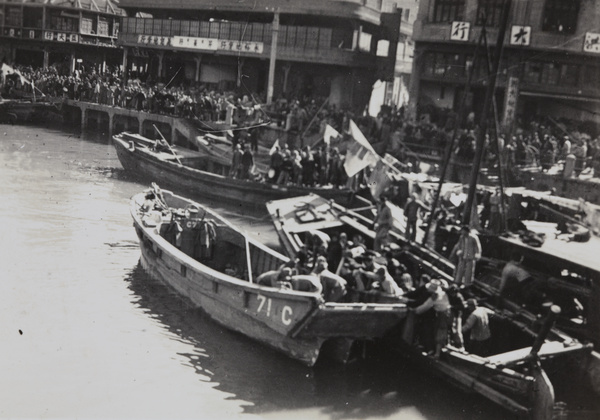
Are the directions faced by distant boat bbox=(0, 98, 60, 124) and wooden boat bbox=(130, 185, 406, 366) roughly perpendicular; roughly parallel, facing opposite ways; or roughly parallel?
roughly perpendicular

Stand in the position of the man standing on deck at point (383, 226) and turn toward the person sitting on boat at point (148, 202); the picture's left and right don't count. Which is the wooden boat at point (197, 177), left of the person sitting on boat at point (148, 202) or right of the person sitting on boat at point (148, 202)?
right

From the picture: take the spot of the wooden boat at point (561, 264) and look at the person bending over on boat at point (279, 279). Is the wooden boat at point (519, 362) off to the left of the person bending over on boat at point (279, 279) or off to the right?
left

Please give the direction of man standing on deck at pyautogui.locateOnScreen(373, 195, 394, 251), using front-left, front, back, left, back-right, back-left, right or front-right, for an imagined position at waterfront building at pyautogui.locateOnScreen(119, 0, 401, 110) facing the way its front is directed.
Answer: front-left

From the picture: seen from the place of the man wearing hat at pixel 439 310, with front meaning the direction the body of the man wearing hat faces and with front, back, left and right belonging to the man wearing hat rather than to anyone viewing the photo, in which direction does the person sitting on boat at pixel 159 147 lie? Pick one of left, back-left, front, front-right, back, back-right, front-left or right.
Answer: front-right

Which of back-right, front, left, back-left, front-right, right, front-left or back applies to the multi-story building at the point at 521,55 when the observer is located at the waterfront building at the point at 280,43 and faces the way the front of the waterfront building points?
left

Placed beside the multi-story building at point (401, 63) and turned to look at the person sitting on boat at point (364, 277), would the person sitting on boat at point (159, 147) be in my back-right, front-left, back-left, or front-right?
front-right

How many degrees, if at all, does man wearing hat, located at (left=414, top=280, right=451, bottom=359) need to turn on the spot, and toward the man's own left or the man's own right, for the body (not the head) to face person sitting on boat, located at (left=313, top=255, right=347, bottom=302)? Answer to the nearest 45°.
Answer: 0° — they already face them

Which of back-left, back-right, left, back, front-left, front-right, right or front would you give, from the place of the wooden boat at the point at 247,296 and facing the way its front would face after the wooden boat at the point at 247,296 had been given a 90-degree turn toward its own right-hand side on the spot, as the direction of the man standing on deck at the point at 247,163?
front-left

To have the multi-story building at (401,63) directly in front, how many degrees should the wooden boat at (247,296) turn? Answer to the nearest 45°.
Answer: approximately 45° to its right

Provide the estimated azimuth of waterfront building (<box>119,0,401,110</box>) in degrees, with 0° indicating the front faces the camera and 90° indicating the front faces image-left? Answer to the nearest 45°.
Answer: approximately 45°
